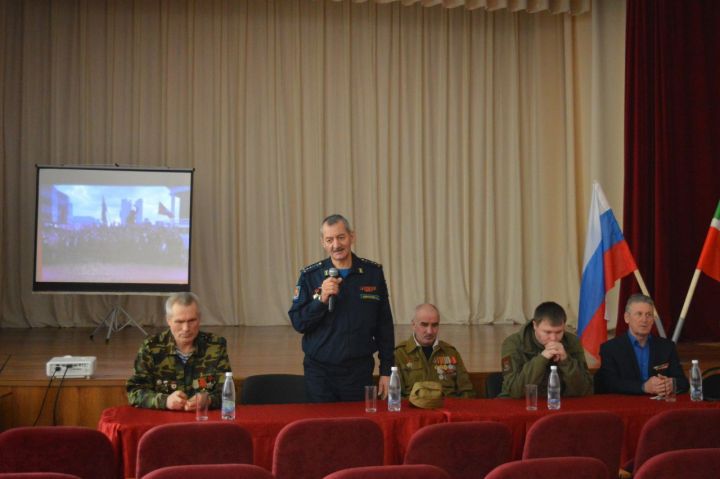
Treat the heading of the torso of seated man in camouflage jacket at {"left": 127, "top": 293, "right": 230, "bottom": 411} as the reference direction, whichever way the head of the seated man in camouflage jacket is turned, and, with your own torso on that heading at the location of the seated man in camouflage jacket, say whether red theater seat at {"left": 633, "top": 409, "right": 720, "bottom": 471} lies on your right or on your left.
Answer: on your left

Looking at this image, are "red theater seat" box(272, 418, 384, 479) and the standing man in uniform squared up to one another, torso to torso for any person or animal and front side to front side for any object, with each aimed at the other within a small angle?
yes

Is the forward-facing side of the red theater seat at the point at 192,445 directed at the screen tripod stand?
yes

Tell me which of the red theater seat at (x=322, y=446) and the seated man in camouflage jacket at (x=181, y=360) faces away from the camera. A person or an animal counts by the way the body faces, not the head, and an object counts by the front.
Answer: the red theater seat

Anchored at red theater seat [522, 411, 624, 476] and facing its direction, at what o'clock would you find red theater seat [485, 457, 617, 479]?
red theater seat [485, 457, 617, 479] is roughly at 6 o'clock from red theater seat [522, 411, 624, 476].

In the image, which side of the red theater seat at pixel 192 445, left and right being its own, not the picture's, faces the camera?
back

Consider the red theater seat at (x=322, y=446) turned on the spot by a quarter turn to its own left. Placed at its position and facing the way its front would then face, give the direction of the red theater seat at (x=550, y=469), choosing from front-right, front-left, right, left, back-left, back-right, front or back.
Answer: back-left

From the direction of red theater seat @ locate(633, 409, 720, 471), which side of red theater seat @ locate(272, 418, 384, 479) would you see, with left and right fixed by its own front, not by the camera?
right

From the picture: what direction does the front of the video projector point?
away from the camera

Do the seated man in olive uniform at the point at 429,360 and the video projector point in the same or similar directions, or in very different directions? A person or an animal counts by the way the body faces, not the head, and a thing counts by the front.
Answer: very different directions

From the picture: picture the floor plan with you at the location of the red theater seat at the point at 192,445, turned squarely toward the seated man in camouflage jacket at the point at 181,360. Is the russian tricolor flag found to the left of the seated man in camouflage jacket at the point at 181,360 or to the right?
right

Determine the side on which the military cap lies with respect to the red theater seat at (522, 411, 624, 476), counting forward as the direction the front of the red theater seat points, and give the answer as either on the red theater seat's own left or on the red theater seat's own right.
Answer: on the red theater seat's own left

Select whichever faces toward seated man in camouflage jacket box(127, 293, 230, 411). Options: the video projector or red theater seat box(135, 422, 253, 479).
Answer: the red theater seat

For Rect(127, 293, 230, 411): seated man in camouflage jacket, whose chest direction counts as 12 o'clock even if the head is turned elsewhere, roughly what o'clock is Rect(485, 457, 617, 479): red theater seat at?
The red theater seat is roughly at 11 o'clock from the seated man in camouflage jacket.

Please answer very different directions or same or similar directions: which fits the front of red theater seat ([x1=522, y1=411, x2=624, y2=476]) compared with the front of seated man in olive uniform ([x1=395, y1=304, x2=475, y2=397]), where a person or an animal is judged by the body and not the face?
very different directions

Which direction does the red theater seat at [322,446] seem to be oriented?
away from the camera

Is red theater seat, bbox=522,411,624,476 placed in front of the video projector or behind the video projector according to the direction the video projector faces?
behind
